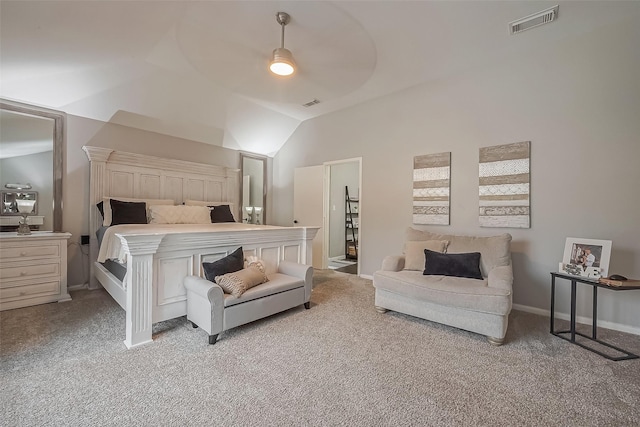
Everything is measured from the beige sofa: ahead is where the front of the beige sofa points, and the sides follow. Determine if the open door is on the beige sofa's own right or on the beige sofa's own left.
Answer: on the beige sofa's own right

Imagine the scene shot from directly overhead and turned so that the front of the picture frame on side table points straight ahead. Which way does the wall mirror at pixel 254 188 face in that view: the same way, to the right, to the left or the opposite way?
to the left

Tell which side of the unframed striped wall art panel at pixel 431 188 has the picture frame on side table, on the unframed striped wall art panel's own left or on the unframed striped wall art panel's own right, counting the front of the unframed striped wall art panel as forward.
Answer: on the unframed striped wall art panel's own left

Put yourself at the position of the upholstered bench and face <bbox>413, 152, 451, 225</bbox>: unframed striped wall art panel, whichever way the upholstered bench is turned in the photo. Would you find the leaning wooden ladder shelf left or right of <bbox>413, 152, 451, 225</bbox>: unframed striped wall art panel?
left

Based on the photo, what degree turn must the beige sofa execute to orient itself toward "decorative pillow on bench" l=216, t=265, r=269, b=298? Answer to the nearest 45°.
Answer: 0° — it already faces it

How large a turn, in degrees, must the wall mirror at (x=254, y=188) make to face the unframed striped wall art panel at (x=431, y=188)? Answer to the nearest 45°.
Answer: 0° — it already faces it

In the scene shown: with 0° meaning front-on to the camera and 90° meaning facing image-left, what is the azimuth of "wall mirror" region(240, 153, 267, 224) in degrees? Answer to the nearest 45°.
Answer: approximately 315°

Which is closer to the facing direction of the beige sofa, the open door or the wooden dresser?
the wooden dresser

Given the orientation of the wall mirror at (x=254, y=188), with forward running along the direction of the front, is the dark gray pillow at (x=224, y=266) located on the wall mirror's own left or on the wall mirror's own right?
on the wall mirror's own right
